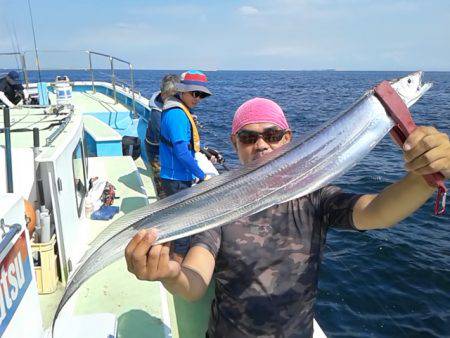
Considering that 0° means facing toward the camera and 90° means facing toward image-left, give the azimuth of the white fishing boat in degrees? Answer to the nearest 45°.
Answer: approximately 180°

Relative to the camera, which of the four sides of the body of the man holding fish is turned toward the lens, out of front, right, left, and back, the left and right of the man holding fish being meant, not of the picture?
front
